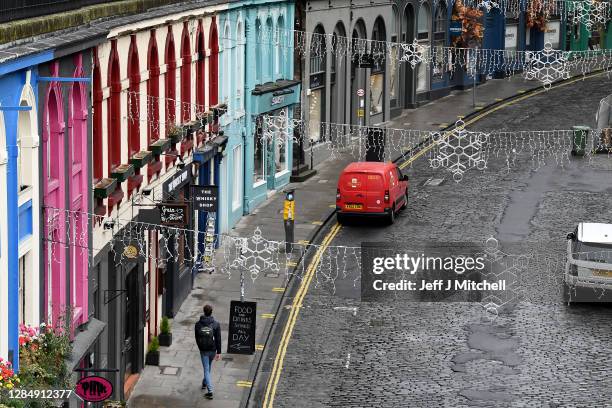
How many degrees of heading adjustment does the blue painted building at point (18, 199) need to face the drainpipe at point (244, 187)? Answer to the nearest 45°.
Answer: approximately 135° to its left

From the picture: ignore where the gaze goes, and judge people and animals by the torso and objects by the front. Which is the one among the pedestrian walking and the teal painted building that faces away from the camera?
the pedestrian walking

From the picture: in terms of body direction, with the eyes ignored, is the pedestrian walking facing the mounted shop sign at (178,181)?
yes

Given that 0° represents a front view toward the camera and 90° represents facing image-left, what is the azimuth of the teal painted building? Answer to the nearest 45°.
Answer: approximately 315°

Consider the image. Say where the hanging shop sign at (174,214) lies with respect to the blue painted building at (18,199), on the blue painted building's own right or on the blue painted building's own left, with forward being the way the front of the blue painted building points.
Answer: on the blue painted building's own left

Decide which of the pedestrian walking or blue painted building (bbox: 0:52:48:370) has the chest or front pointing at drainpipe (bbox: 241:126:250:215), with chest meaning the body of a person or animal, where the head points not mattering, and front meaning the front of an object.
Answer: the pedestrian walking

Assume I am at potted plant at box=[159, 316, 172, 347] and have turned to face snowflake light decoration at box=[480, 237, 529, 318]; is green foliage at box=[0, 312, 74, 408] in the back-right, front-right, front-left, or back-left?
back-right

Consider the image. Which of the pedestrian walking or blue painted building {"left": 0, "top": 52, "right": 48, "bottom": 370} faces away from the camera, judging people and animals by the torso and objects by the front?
the pedestrian walking

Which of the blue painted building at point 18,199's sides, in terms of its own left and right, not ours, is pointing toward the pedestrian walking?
left

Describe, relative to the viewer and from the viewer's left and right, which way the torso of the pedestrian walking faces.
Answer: facing away from the viewer

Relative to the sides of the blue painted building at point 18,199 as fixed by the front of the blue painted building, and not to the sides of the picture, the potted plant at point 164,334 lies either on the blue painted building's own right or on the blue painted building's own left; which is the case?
on the blue painted building's own left

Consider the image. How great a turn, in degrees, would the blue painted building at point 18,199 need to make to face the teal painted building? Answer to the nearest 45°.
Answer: approximately 135° to its left
